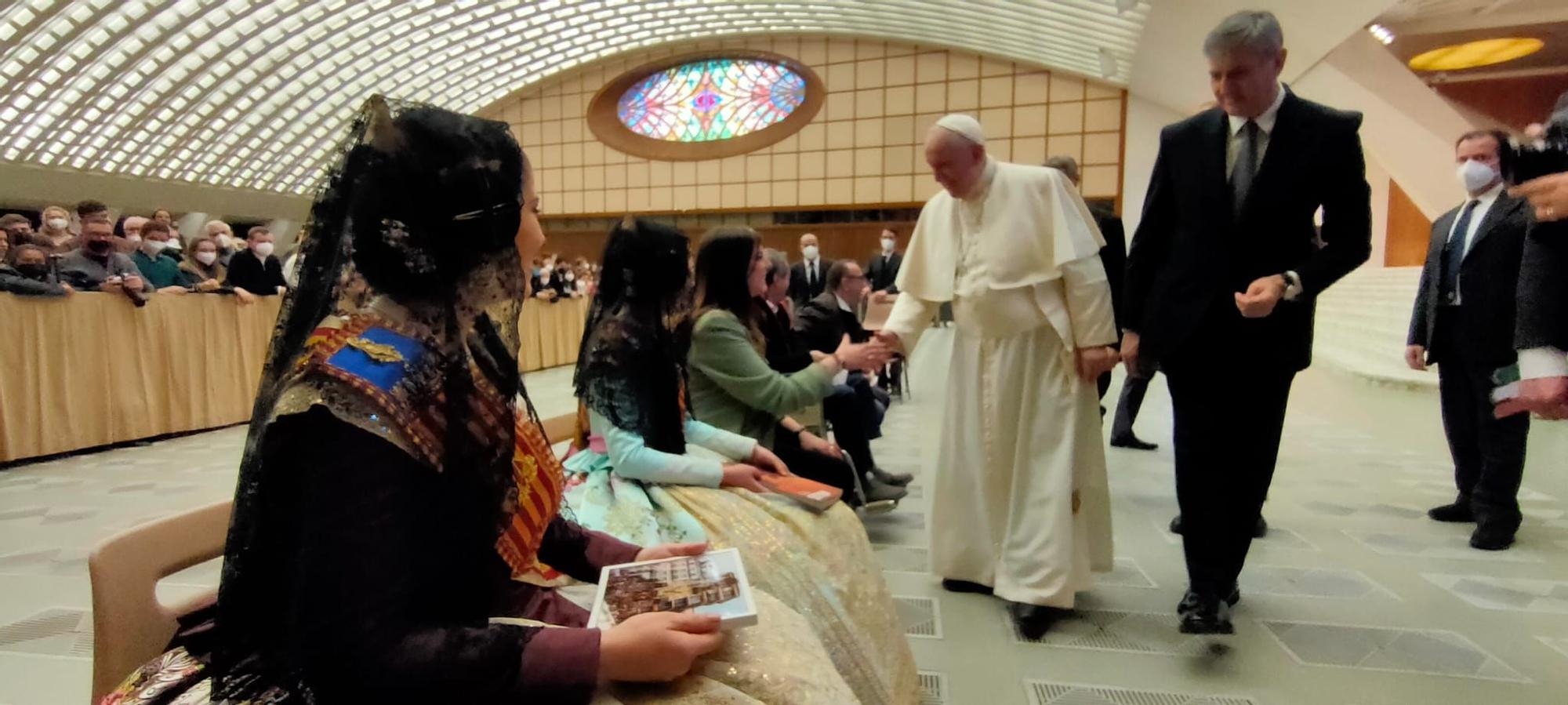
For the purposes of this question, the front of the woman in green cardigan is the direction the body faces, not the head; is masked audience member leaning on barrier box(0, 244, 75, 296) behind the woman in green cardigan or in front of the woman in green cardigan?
behind

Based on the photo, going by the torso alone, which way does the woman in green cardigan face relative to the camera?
to the viewer's right

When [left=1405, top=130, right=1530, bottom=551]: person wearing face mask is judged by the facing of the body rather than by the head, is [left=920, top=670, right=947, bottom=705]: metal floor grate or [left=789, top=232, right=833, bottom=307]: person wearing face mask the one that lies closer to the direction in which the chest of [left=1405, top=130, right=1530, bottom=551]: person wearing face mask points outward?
the metal floor grate

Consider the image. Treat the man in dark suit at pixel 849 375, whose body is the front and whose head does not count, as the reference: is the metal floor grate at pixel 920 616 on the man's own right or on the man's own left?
on the man's own right

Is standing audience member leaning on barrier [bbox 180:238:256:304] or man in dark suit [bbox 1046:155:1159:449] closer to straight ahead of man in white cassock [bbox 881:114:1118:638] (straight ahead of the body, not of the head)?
the standing audience member leaning on barrier

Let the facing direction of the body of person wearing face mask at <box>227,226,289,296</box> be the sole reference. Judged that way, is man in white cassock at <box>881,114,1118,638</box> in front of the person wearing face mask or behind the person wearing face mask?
in front

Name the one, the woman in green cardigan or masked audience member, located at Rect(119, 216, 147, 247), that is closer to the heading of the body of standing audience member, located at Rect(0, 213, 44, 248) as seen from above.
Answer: the woman in green cardigan

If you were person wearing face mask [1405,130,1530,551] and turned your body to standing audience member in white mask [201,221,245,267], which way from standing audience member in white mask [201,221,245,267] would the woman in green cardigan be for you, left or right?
left

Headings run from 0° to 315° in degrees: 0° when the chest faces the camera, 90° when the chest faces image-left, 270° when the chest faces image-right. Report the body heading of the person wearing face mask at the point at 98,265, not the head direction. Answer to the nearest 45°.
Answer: approximately 315°

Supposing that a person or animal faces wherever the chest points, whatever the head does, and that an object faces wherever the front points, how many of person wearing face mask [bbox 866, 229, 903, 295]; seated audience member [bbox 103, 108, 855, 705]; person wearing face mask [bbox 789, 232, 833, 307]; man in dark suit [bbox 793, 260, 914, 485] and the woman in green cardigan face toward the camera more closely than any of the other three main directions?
2
